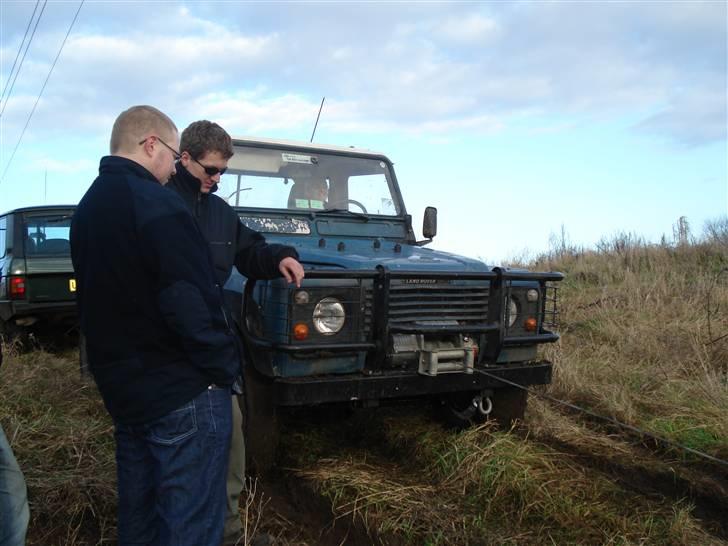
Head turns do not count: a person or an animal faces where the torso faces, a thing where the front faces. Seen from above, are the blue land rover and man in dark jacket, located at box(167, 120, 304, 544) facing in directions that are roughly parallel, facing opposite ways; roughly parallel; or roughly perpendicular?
roughly parallel

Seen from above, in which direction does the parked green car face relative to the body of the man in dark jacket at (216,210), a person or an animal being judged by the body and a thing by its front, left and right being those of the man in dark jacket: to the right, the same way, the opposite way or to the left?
the opposite way

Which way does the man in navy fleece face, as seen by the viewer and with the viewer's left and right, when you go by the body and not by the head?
facing away from the viewer and to the right of the viewer

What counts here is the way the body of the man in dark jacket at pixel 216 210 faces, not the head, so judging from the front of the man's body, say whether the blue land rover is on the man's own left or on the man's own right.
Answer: on the man's own left

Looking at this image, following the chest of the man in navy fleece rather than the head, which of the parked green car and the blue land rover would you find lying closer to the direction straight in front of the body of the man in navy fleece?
the blue land rover

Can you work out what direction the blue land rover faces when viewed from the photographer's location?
facing the viewer and to the right of the viewer

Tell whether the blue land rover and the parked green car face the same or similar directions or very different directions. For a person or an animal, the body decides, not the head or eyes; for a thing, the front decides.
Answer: very different directions

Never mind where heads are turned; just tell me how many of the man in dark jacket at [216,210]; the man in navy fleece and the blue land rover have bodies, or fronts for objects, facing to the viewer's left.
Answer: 0

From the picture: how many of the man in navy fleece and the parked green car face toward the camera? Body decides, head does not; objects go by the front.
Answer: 0

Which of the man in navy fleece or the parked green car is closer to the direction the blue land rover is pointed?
the man in navy fleece

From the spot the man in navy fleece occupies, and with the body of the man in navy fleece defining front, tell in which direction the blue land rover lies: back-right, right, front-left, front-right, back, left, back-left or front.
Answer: front

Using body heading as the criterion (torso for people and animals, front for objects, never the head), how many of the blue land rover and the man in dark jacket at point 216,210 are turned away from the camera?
0

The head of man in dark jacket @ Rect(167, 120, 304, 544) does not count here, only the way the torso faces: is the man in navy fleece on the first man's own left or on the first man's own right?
on the first man's own right
